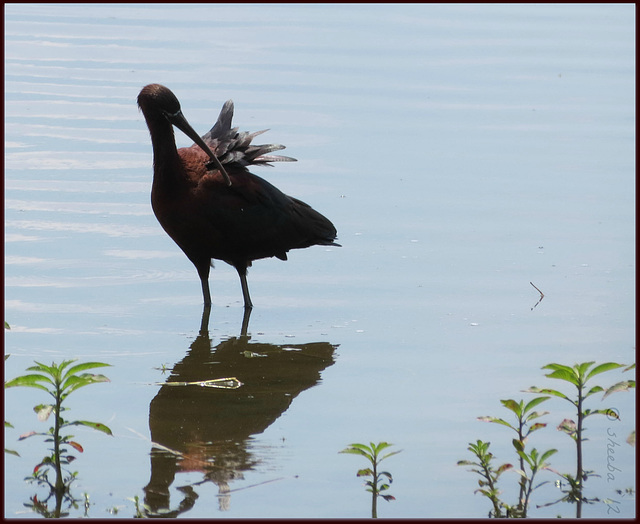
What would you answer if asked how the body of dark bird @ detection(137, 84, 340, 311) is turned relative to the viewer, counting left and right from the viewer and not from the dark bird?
facing to the left of the viewer

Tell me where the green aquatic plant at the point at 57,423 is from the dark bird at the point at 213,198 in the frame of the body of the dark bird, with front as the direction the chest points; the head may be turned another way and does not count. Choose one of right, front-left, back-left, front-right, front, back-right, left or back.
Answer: left

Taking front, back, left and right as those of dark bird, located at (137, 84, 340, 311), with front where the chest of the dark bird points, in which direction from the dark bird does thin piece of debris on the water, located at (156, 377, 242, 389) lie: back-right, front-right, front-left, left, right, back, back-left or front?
left

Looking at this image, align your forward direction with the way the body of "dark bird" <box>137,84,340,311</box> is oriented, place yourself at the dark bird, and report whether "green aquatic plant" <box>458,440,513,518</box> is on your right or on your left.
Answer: on your left
